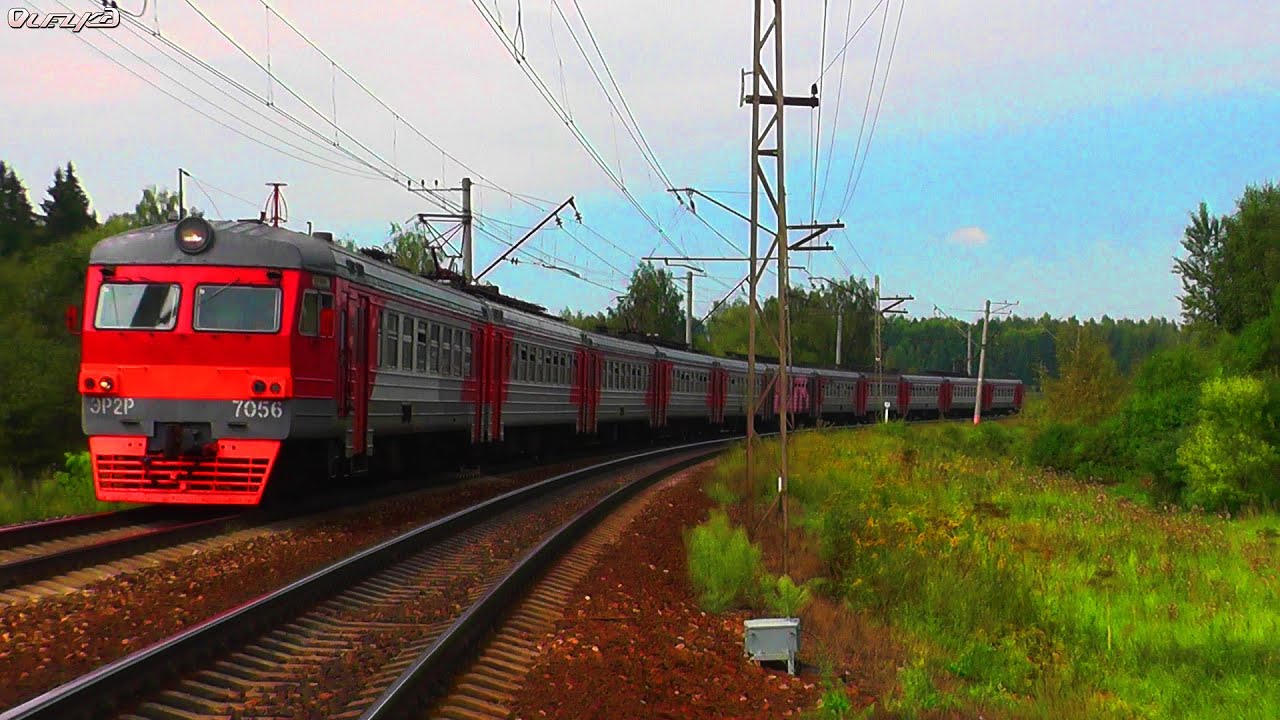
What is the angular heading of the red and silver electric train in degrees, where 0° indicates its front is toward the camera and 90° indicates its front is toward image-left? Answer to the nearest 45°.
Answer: approximately 45°

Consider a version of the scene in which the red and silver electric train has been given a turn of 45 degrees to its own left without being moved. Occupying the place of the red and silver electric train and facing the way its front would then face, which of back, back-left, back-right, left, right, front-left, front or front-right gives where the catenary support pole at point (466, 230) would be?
back

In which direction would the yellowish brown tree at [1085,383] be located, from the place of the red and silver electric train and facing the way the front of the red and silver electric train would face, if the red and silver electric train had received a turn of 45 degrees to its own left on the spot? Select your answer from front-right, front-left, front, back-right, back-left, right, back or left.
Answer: back-left

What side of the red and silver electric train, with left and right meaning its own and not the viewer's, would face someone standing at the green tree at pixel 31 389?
right

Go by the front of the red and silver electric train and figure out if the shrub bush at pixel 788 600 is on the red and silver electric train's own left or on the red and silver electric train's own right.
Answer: on the red and silver electric train's own left

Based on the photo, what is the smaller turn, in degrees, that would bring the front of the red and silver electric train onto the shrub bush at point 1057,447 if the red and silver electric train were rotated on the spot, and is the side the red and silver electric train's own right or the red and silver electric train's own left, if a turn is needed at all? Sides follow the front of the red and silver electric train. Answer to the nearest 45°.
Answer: approximately 180°

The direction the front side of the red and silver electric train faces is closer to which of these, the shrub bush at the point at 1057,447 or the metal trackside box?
the metal trackside box

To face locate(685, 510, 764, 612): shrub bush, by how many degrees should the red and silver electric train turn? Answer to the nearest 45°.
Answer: approximately 90° to its left

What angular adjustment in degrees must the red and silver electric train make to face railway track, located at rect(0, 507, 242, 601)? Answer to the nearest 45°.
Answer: approximately 45° to its left

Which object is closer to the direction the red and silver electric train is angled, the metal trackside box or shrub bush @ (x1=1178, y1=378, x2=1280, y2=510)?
the metal trackside box
